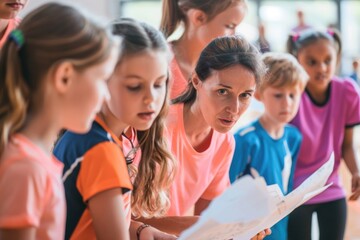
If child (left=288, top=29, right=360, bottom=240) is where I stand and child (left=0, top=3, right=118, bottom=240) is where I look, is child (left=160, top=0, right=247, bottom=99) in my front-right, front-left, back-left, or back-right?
front-right

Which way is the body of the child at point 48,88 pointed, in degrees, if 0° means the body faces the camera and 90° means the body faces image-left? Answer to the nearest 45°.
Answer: approximately 270°

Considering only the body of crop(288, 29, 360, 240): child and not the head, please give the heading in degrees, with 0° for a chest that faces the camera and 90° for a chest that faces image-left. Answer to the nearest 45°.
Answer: approximately 0°

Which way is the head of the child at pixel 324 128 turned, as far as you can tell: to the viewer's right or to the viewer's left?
to the viewer's left

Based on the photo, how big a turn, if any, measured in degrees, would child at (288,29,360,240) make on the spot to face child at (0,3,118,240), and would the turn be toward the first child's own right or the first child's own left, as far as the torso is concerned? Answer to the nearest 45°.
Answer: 0° — they already face them

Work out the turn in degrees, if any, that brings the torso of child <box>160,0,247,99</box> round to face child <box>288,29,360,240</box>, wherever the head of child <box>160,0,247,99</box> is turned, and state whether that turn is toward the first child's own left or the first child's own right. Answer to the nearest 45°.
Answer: approximately 45° to the first child's own left

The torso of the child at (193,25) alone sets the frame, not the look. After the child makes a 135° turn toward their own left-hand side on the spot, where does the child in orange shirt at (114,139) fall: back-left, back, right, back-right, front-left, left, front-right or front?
back-left

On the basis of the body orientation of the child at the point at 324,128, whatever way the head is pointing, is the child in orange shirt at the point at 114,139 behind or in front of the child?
in front
